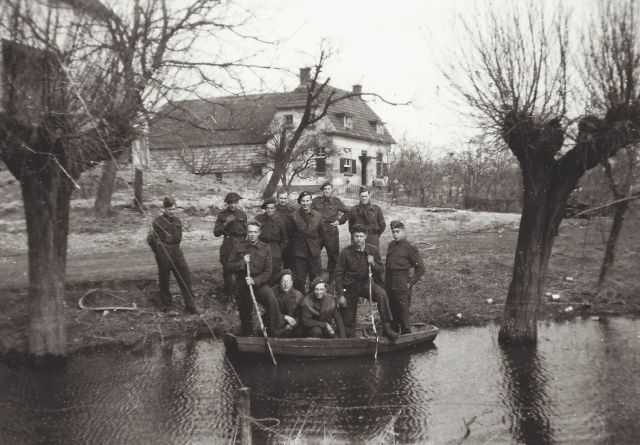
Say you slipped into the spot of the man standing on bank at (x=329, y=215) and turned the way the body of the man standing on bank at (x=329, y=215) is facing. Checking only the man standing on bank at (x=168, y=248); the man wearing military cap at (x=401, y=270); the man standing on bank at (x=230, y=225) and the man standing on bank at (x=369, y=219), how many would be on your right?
2

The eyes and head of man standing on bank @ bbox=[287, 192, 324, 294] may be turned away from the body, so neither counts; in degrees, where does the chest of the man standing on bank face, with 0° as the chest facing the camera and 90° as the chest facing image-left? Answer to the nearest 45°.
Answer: approximately 0°

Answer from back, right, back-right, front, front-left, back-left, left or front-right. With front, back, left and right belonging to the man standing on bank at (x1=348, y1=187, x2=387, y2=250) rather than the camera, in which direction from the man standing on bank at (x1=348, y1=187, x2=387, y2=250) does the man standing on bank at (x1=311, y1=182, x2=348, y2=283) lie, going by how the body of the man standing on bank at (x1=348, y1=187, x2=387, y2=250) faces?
right

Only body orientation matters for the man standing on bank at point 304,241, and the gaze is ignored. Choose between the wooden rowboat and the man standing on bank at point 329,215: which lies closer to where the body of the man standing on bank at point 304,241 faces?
the wooden rowboat

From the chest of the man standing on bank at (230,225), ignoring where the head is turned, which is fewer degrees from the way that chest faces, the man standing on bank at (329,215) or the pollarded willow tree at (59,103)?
the pollarded willow tree

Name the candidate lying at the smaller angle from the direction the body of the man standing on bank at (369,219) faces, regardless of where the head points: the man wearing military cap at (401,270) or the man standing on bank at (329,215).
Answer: the man wearing military cap

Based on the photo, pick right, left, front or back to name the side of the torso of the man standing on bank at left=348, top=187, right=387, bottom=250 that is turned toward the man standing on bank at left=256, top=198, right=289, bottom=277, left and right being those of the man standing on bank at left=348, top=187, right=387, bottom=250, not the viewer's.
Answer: right

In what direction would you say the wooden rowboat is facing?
to the viewer's right

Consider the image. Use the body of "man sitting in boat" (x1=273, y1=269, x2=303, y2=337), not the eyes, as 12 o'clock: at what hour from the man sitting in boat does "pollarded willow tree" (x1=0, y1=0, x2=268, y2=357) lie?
The pollarded willow tree is roughly at 2 o'clock from the man sitting in boat.

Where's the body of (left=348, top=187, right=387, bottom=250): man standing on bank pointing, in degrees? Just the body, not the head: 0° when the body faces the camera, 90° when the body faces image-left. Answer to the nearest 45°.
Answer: approximately 0°
